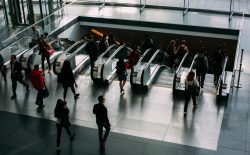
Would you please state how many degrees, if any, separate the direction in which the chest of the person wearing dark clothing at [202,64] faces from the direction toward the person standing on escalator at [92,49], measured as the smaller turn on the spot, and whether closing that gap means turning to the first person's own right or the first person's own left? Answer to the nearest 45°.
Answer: approximately 90° to the first person's own left

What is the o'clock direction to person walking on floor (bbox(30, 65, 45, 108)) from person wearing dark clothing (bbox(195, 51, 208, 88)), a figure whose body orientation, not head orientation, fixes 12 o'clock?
The person walking on floor is roughly at 8 o'clock from the person wearing dark clothing.

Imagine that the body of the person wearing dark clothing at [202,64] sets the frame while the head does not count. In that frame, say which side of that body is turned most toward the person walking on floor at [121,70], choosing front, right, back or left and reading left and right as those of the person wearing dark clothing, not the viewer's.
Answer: left

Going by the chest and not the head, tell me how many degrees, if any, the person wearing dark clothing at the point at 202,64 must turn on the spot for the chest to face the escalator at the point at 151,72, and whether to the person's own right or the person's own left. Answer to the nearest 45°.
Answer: approximately 45° to the person's own left

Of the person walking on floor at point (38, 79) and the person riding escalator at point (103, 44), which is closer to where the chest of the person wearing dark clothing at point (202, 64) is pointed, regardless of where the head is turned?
the person riding escalator

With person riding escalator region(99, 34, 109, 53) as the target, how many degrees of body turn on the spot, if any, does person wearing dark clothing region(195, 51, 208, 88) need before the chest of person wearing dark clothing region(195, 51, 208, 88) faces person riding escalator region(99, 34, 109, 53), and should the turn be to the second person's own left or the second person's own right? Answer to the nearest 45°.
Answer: approximately 45° to the second person's own left

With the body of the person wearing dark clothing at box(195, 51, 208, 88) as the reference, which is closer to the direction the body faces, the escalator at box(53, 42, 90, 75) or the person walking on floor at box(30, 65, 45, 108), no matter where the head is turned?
the escalator

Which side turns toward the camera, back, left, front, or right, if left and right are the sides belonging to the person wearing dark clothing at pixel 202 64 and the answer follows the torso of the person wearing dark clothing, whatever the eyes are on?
back
